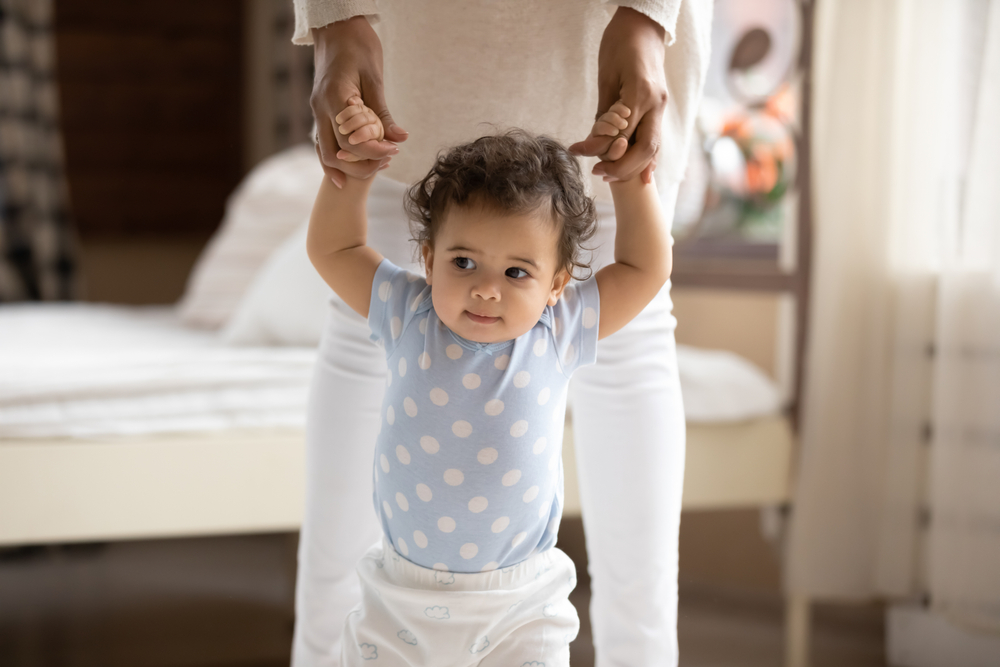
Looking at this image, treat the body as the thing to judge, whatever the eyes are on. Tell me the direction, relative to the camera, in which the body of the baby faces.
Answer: toward the camera

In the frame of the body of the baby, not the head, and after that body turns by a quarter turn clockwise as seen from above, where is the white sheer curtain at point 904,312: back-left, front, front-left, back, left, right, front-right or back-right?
back-right

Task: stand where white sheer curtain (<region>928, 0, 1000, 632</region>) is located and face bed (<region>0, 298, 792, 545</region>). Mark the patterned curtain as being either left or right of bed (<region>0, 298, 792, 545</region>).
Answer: right

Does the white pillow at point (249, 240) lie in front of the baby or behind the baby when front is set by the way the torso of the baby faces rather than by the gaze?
behind

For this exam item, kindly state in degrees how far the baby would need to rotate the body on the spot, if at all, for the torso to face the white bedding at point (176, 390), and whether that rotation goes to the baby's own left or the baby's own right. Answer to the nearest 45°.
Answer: approximately 135° to the baby's own right

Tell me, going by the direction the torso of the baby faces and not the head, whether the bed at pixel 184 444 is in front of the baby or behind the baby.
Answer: behind

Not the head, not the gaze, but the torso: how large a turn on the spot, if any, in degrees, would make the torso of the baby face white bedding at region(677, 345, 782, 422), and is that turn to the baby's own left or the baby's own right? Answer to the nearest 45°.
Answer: approximately 135° to the baby's own left

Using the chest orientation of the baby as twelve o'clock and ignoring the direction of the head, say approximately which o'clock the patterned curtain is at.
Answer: The patterned curtain is roughly at 5 o'clock from the baby.
